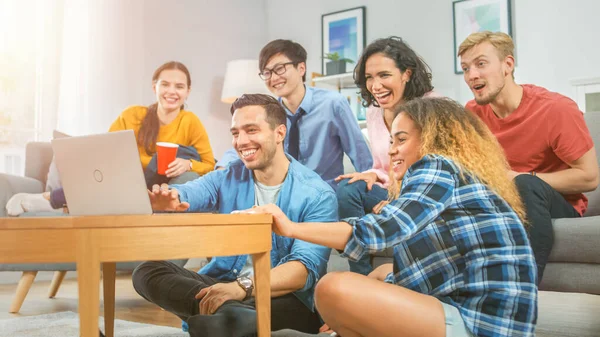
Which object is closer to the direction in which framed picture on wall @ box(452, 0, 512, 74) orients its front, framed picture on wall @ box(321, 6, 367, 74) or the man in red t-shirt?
the man in red t-shirt

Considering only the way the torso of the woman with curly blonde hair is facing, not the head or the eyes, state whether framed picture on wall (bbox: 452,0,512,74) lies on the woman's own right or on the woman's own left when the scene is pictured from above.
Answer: on the woman's own right

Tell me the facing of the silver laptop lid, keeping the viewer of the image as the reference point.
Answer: facing away from the viewer and to the right of the viewer

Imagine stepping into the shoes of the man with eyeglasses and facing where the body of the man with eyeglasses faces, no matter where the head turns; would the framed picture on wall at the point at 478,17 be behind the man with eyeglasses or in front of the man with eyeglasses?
behind

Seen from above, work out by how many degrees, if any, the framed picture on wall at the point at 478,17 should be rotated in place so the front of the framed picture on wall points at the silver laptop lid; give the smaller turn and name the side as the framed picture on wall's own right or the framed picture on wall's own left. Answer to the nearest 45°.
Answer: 0° — it already faces it

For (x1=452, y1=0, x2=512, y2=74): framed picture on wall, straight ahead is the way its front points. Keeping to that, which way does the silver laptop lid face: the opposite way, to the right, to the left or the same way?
the opposite way

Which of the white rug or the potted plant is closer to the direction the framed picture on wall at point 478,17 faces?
the white rug

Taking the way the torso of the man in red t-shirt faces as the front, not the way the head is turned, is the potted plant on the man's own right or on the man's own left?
on the man's own right

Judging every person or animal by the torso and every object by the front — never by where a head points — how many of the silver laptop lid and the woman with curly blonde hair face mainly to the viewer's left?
1

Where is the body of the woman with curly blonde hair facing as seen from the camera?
to the viewer's left
